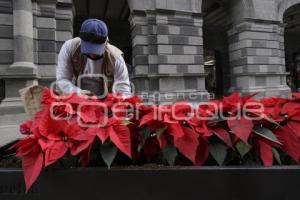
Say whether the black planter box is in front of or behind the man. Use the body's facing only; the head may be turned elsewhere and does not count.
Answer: in front

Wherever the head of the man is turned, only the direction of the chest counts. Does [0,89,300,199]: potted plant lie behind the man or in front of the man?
in front

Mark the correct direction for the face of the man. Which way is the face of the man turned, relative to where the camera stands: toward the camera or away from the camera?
toward the camera

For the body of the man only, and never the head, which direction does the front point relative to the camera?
toward the camera
